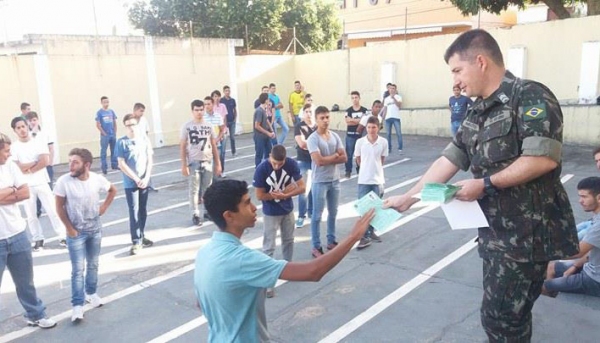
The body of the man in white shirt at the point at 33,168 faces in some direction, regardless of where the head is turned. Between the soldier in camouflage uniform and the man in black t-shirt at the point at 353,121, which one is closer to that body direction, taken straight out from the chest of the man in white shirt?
the soldier in camouflage uniform

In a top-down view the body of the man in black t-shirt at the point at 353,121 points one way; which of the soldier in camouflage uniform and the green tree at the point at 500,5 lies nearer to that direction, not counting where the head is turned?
the soldier in camouflage uniform

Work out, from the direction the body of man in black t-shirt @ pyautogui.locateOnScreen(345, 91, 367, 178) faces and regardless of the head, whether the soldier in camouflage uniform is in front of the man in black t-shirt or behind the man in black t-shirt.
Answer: in front

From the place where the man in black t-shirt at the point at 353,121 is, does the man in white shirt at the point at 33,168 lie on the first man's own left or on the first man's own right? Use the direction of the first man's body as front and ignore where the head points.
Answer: on the first man's own right

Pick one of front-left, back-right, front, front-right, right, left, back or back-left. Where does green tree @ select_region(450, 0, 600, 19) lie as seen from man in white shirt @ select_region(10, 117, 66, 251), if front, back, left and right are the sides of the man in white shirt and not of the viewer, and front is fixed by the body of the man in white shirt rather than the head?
left

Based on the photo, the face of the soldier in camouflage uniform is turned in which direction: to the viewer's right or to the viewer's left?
to the viewer's left

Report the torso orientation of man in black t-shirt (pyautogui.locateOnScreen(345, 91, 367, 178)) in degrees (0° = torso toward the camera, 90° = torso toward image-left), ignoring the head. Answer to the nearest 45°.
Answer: approximately 0°

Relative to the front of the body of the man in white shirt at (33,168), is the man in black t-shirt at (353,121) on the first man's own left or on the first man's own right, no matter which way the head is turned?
on the first man's own left
